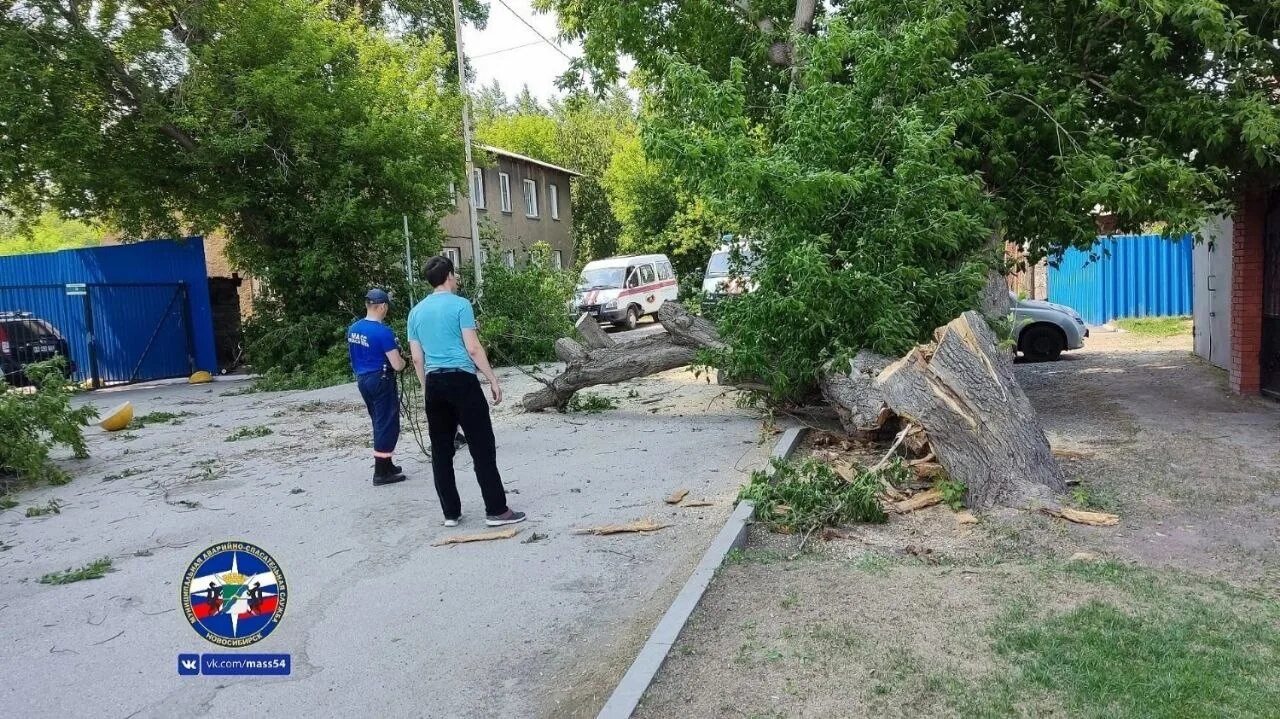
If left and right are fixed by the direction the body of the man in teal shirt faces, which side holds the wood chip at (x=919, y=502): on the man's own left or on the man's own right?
on the man's own right

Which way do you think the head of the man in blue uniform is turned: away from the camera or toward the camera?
away from the camera

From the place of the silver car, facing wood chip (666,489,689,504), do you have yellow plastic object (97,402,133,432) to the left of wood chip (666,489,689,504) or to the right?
right

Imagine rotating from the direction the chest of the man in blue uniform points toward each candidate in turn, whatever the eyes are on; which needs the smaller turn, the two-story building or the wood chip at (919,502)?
the two-story building

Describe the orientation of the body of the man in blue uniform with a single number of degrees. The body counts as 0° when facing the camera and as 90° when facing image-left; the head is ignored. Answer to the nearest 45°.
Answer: approximately 225°

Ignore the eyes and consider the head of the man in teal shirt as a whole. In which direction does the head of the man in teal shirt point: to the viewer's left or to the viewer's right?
to the viewer's right

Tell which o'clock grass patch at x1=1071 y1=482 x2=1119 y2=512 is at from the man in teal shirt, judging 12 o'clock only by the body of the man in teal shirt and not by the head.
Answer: The grass patch is roughly at 2 o'clock from the man in teal shirt.

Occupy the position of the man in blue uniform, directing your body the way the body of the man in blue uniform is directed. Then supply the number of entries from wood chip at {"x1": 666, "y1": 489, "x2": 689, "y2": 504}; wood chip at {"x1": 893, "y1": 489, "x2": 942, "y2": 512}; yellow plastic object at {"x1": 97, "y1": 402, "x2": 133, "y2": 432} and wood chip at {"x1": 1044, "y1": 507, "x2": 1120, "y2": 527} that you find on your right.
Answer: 3
